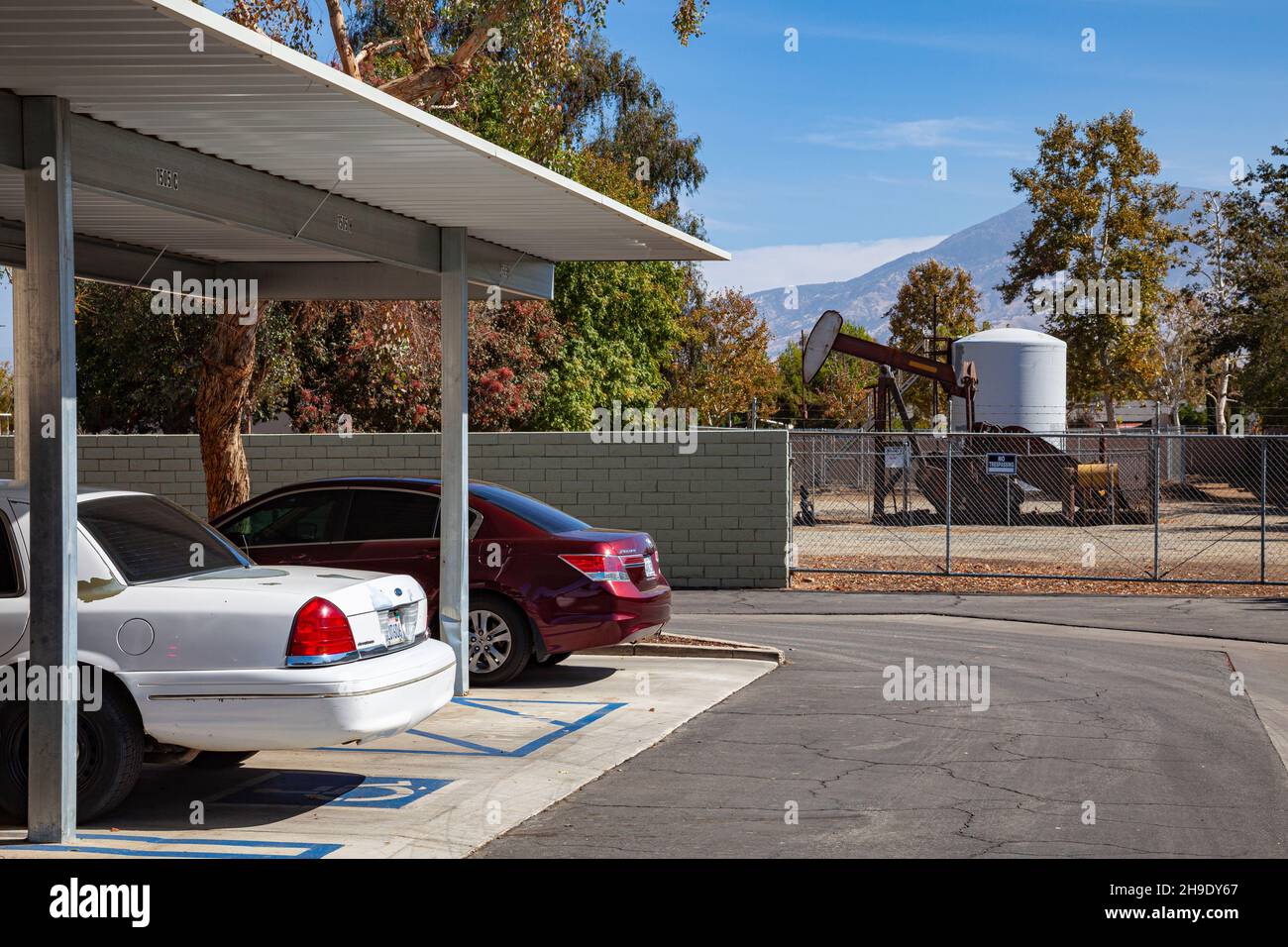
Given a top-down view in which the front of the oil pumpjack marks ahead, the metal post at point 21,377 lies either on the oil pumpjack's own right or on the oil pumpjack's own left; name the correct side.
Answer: on the oil pumpjack's own left

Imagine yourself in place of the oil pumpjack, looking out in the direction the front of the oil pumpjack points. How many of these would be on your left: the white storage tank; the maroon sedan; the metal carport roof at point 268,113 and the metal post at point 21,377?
3

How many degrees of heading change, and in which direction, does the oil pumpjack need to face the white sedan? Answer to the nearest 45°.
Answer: approximately 90° to its left

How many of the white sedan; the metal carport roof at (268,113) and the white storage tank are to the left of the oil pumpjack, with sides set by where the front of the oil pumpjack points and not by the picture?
2

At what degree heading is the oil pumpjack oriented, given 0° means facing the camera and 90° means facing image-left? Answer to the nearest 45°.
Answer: approximately 90°

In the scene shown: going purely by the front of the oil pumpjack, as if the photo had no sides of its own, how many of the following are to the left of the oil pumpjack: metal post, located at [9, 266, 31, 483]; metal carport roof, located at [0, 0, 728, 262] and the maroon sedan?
3

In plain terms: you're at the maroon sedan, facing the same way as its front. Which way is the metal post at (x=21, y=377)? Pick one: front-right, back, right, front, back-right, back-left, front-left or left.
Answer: left

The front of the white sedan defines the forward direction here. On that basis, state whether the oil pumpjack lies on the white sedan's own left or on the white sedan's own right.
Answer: on the white sedan's own right

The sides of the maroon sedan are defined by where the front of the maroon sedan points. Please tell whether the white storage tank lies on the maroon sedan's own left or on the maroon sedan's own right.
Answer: on the maroon sedan's own right

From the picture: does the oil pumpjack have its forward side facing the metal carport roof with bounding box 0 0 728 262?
no

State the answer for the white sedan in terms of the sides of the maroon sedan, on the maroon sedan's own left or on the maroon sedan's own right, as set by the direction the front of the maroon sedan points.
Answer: on the maroon sedan's own left

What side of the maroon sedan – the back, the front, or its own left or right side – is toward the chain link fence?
right

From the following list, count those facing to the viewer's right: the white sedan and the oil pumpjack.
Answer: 0
